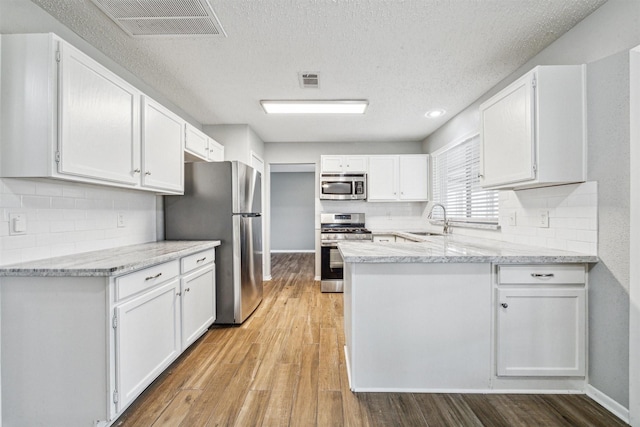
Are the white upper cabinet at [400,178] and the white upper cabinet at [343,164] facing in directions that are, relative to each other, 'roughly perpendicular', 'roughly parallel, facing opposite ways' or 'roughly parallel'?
roughly parallel

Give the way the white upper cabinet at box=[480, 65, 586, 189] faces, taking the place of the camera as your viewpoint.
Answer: facing the viewer and to the left of the viewer

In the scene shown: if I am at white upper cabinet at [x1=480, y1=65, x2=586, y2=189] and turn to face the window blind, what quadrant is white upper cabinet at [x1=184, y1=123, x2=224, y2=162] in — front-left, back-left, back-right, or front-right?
front-left

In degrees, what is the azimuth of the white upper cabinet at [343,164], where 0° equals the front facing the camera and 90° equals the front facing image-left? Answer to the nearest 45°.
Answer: approximately 0°

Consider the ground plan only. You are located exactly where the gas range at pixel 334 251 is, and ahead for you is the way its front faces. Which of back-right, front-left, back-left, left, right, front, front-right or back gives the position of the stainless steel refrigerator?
front-right

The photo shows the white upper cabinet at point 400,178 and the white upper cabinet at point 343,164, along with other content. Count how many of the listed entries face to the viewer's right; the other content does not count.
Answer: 0

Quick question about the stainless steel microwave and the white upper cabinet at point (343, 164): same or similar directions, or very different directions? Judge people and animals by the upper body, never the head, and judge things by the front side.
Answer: same or similar directions

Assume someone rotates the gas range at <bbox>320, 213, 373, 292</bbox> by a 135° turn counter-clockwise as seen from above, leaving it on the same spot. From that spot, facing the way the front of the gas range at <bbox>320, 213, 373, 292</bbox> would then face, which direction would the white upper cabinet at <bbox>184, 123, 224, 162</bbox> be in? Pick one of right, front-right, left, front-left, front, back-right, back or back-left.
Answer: back

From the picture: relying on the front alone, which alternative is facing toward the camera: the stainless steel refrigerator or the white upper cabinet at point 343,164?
the white upper cabinet

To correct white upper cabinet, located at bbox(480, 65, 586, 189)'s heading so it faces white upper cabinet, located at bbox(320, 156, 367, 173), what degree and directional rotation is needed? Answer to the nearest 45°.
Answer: approximately 90° to its right

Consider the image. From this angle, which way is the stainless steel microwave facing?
toward the camera

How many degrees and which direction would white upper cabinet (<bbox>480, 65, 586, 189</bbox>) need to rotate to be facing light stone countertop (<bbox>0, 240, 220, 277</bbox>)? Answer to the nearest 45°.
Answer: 0° — it already faces it

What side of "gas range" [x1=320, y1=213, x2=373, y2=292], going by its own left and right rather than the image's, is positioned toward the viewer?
front

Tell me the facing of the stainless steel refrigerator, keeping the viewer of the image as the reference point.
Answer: facing to the right of the viewer

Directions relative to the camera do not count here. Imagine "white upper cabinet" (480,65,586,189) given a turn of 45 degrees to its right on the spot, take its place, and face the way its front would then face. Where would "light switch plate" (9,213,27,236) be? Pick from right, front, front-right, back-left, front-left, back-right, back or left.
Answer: front-left

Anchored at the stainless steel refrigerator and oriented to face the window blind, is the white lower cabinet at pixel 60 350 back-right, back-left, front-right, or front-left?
back-right

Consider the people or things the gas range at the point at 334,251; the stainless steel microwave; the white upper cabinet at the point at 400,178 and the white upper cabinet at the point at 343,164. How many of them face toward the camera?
4

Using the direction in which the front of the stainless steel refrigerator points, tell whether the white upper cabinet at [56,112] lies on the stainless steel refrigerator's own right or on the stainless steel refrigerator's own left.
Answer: on the stainless steel refrigerator's own right
